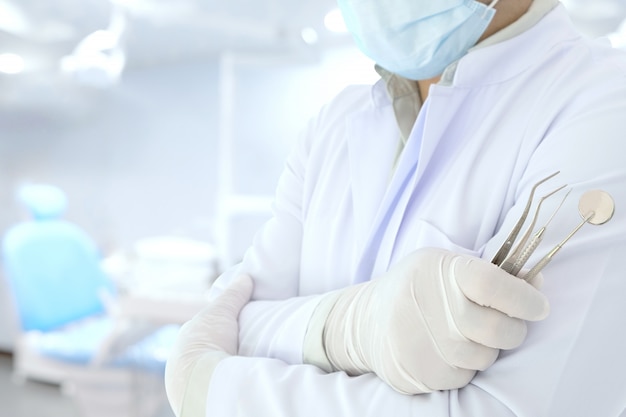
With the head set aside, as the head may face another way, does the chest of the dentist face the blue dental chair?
no

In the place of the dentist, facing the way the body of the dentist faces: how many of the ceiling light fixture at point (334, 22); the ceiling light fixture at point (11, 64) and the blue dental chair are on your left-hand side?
0

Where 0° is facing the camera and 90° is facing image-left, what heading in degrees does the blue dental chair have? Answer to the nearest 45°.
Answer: approximately 315°

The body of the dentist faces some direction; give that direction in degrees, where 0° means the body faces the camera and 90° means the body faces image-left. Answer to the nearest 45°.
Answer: approximately 45°

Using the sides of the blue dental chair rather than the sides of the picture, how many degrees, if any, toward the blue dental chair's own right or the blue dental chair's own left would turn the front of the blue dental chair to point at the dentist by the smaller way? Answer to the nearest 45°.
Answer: approximately 45° to the blue dental chair's own right

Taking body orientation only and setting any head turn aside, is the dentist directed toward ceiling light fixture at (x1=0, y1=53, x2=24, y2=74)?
no

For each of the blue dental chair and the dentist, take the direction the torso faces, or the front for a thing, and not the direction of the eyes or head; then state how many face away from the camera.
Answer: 0

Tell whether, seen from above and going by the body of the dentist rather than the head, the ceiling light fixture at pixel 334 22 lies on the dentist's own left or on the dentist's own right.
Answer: on the dentist's own right
